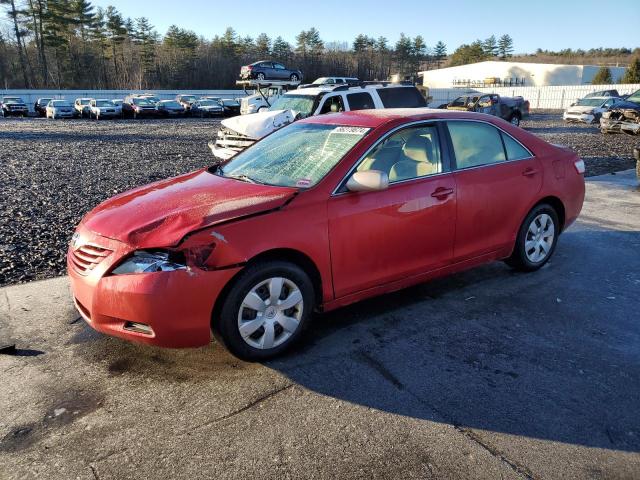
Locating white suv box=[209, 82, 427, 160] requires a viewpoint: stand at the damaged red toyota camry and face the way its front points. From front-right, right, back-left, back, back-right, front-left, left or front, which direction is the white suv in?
back-right

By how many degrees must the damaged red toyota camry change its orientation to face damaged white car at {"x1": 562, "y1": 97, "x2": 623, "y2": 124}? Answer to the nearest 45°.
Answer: approximately 180°

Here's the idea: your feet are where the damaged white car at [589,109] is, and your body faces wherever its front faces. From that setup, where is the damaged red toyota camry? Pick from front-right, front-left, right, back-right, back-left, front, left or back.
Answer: front-left

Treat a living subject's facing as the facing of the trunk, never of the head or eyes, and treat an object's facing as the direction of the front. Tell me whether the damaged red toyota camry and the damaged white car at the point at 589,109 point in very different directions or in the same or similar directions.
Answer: same or similar directions

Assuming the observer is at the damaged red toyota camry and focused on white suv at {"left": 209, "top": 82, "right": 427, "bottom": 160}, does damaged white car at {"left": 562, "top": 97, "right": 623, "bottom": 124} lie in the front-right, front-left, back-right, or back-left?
front-right

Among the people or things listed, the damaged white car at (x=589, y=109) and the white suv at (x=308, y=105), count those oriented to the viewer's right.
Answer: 0

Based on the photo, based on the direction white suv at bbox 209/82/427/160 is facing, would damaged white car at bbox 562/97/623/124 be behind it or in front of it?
behind

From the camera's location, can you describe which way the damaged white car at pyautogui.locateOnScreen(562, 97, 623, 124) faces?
facing the viewer and to the left of the viewer

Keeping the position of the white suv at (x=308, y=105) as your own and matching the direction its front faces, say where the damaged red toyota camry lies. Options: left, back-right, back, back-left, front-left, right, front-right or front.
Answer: front-left

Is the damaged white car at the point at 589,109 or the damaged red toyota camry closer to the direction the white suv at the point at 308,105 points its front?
the damaged red toyota camry

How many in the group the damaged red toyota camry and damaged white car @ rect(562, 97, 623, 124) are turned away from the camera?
0

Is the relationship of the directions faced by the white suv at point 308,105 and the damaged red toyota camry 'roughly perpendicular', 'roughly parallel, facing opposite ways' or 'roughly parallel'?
roughly parallel

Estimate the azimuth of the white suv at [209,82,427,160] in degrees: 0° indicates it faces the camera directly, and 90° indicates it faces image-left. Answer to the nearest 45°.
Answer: approximately 45°

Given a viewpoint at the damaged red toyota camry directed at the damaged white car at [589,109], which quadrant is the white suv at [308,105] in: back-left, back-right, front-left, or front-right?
front-left

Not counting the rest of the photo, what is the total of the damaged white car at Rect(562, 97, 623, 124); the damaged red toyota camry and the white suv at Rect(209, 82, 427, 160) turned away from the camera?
0

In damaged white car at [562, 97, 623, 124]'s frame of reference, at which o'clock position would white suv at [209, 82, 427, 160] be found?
The white suv is roughly at 11 o'clock from the damaged white car.
